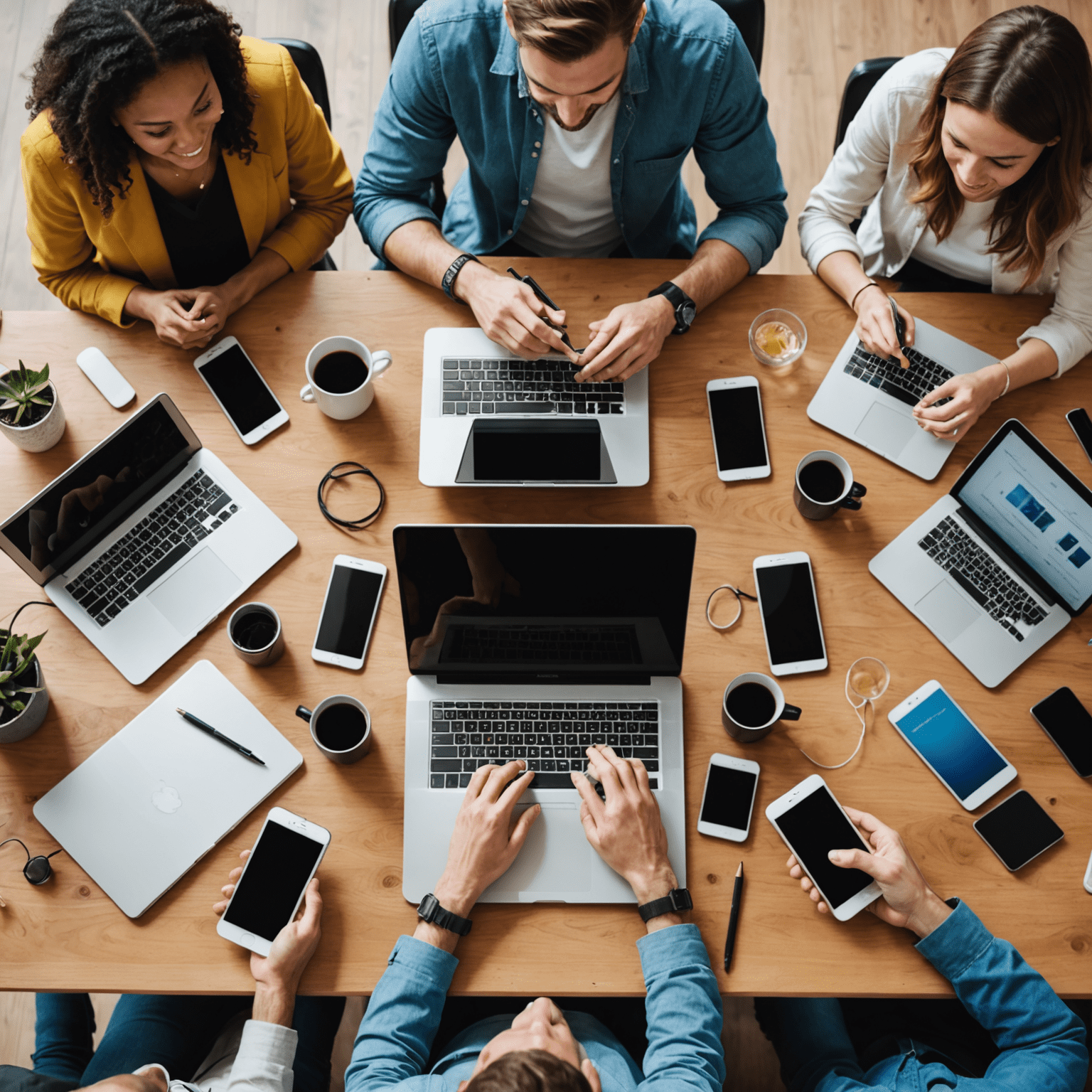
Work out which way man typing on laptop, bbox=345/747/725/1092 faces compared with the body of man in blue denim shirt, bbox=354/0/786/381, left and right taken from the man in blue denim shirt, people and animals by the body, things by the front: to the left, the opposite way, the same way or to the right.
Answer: the opposite way

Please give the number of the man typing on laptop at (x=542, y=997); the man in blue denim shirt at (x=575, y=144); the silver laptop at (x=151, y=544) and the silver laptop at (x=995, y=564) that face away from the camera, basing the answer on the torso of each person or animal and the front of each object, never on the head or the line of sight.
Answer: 1

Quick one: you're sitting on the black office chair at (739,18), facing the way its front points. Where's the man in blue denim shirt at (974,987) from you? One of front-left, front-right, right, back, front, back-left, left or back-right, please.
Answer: front

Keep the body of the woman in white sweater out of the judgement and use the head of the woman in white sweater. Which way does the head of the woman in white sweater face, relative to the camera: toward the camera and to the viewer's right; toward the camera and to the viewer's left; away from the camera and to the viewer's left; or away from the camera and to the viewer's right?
toward the camera and to the viewer's left

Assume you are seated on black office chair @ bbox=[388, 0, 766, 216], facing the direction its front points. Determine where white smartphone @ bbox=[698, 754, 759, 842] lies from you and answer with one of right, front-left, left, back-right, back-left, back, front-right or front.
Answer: front

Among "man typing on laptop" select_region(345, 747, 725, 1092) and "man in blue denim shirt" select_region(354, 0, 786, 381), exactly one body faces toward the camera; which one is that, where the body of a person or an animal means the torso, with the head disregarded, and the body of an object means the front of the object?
the man in blue denim shirt

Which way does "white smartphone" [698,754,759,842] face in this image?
toward the camera

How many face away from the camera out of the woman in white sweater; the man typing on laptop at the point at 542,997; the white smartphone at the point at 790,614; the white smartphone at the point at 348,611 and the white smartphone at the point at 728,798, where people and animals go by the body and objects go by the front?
1

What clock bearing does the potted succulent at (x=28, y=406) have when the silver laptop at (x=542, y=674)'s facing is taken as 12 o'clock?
The potted succulent is roughly at 4 o'clock from the silver laptop.

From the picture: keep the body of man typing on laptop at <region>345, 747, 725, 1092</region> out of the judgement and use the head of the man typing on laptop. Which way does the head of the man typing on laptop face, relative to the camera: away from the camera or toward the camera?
away from the camera

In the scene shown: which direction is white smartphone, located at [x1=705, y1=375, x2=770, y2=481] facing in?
toward the camera

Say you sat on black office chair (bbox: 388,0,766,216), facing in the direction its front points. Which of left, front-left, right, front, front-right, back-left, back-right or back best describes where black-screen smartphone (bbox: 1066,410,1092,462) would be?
front-left
